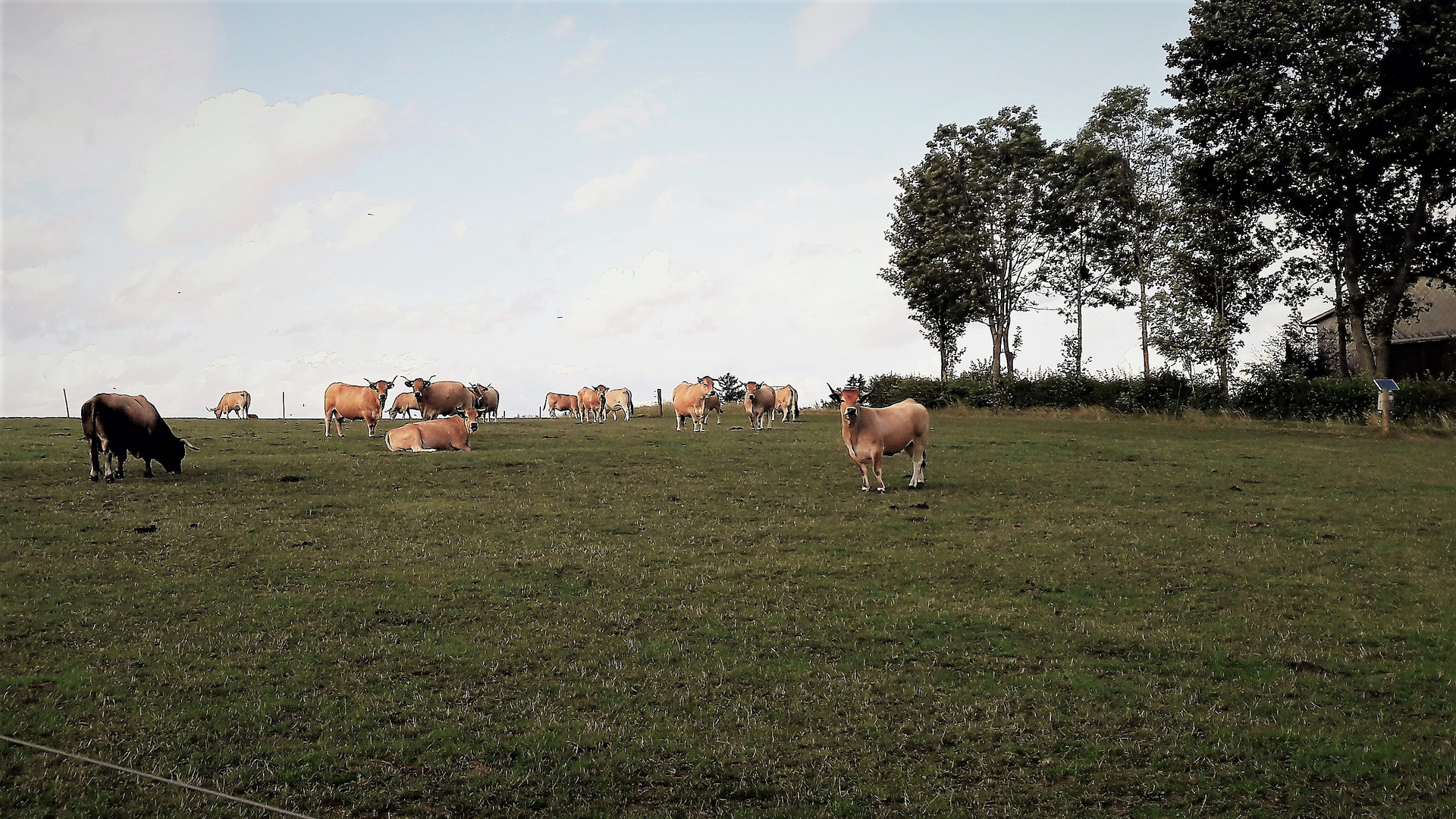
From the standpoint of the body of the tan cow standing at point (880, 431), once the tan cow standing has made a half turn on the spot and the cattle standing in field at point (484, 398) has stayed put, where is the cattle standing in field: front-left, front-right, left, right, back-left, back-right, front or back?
left

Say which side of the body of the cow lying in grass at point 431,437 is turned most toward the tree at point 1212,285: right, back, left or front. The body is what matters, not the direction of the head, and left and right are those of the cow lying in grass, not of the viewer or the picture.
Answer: front

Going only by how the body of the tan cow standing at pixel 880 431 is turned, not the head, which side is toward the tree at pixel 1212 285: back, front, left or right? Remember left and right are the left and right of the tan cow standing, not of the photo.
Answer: back

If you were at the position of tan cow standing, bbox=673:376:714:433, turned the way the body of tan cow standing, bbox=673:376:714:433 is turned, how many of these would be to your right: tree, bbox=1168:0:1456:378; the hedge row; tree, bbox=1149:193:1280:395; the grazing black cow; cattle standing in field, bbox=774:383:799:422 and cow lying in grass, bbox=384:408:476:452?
2

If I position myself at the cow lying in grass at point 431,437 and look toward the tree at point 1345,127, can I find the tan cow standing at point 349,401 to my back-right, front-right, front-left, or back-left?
back-left

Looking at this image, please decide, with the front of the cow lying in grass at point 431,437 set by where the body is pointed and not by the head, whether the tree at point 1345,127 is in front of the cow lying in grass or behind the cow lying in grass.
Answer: in front

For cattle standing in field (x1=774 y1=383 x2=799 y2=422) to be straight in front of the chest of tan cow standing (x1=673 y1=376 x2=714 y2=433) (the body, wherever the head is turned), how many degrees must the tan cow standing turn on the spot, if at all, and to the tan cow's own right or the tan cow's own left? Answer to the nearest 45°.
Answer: approximately 90° to the tan cow's own left

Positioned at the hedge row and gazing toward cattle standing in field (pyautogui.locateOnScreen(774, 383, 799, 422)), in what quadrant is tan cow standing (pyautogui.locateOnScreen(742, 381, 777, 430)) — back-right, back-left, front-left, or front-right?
front-left

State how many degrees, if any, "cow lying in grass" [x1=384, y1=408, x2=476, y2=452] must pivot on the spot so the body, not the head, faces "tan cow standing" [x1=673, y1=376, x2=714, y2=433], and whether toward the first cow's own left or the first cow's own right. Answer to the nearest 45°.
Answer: approximately 45° to the first cow's own left

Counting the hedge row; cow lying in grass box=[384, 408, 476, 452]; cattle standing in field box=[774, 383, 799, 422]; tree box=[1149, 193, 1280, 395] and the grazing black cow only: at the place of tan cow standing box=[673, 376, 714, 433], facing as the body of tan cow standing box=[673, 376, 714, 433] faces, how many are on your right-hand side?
2

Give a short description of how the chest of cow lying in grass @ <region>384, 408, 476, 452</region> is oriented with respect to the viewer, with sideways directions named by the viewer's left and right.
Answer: facing to the right of the viewer

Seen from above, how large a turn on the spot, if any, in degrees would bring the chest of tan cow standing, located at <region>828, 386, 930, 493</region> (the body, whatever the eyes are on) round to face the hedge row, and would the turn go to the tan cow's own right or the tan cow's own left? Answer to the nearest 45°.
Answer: approximately 180°

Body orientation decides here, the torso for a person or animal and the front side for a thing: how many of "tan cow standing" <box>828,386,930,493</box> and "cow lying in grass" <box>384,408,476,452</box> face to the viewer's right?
1

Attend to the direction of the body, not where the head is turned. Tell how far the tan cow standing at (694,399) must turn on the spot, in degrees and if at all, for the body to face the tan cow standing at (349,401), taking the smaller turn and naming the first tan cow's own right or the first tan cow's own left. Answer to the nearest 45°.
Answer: approximately 135° to the first tan cow's own right

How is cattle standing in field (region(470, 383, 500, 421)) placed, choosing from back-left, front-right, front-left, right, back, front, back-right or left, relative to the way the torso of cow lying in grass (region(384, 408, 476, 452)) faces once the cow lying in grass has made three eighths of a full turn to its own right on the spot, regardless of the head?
back-right

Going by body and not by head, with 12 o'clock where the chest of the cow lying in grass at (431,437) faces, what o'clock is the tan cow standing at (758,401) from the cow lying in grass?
The tan cow standing is roughly at 11 o'clock from the cow lying in grass.
